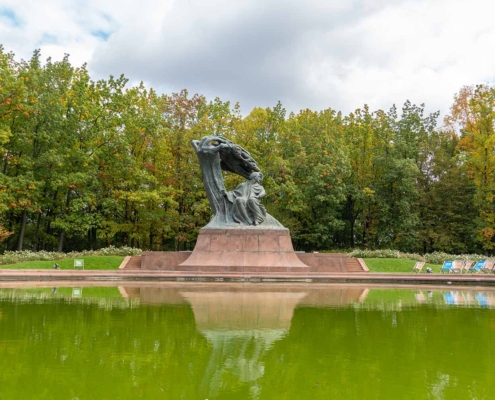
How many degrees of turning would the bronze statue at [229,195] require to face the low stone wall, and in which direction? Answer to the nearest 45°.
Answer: approximately 90° to its right

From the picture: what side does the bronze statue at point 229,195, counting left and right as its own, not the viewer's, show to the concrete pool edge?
front

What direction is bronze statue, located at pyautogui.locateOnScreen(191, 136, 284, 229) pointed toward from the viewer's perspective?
toward the camera
